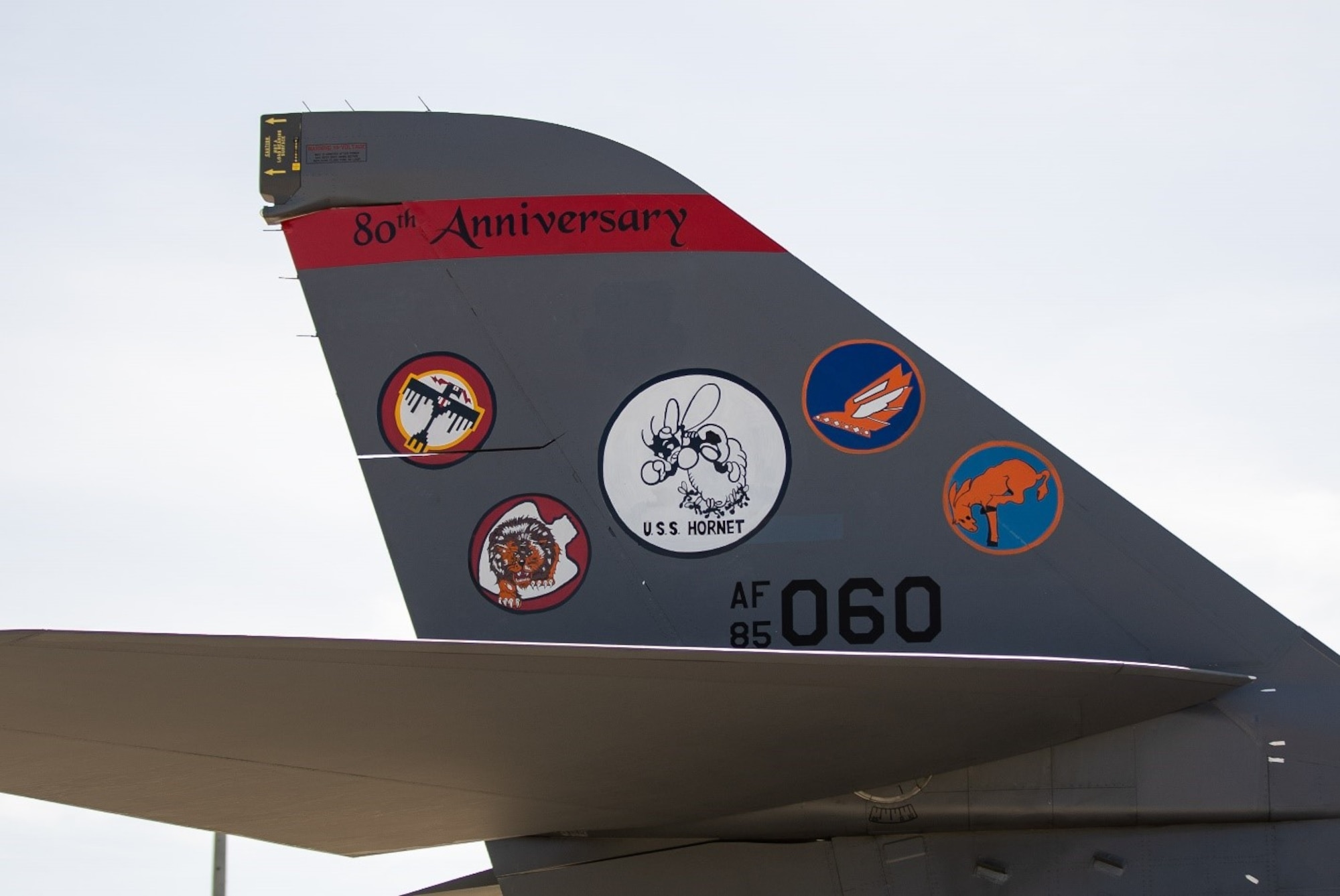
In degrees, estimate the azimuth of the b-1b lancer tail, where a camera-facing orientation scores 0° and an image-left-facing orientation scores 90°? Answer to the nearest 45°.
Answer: approximately 270°
